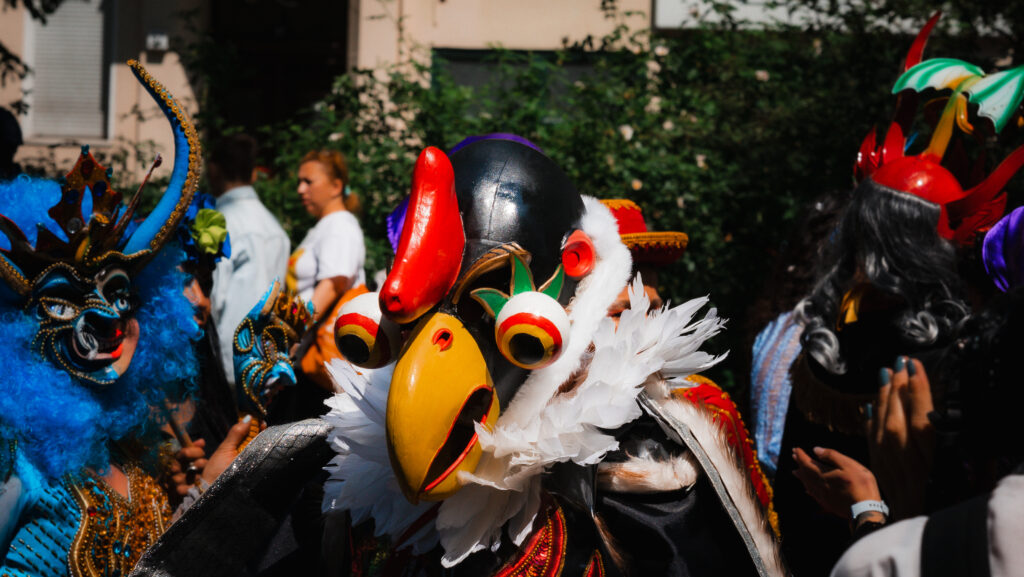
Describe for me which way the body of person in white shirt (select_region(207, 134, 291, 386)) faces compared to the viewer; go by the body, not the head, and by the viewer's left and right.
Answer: facing away from the viewer and to the left of the viewer

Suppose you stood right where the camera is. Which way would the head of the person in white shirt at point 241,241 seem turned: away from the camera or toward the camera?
away from the camera

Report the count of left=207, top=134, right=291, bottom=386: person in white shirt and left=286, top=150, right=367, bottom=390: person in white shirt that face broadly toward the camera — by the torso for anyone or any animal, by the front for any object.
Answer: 0

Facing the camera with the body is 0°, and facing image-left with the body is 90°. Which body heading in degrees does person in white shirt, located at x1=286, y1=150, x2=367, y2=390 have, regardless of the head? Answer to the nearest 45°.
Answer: approximately 90°
